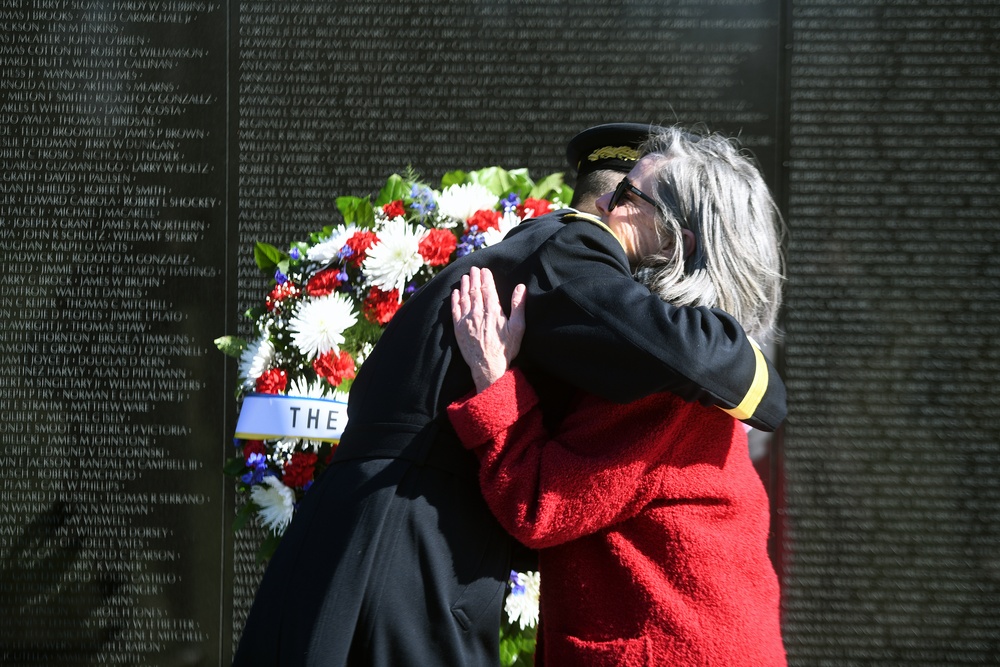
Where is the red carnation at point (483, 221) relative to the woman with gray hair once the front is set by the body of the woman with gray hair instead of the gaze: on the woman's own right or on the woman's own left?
on the woman's own right

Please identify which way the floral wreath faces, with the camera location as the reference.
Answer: facing the viewer

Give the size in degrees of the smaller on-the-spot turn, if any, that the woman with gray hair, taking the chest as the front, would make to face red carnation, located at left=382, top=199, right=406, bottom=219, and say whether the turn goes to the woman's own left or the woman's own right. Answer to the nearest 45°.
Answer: approximately 45° to the woman's own right

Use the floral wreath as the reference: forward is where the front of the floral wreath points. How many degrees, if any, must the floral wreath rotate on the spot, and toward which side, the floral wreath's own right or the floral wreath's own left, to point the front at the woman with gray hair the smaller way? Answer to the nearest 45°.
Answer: approximately 45° to the floral wreath's own left

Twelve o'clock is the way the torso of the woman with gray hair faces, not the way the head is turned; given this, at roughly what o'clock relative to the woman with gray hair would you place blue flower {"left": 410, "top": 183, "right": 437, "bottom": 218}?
The blue flower is roughly at 2 o'clock from the woman with gray hair.

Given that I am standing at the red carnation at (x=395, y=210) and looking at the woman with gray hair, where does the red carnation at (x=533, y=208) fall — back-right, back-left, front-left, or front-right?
front-left

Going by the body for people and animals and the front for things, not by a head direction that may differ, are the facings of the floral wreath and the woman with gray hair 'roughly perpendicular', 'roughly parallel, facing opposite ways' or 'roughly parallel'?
roughly perpendicular

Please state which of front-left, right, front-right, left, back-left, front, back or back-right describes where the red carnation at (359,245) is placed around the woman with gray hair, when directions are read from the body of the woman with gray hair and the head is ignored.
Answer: front-right

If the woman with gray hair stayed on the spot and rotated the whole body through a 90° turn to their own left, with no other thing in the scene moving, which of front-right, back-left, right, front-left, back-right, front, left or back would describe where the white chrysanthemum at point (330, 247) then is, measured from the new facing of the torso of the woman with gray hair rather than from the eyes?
back-right

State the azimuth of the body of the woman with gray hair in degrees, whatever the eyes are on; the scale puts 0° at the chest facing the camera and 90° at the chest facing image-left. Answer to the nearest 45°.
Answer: approximately 90°

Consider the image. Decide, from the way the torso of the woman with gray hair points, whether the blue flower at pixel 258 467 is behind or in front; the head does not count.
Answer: in front
